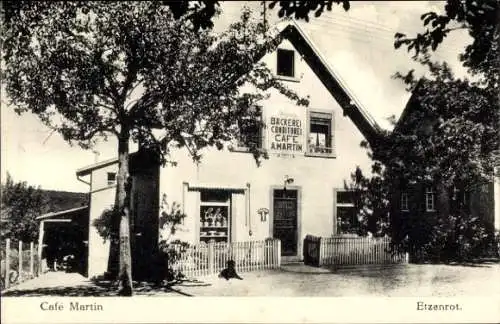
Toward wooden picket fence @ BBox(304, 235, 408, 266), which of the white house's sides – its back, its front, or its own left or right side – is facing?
front

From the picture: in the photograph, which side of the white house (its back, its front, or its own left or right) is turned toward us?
front

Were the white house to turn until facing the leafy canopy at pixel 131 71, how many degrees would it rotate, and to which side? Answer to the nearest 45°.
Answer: approximately 45° to its right

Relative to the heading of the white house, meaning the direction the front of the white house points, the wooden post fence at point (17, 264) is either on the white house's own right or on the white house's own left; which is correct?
on the white house's own right
